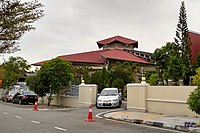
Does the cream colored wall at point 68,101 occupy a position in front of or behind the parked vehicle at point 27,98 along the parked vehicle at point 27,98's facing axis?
behind

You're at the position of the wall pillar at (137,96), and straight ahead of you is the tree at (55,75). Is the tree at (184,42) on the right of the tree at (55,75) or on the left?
right

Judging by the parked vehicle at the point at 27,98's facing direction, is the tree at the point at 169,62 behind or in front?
behind

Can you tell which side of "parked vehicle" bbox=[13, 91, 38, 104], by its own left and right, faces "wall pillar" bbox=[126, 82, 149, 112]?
back

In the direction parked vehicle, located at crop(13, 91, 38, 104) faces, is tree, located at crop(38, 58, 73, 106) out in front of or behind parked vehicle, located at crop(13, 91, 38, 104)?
behind

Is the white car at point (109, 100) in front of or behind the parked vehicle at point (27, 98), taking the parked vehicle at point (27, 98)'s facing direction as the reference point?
behind
